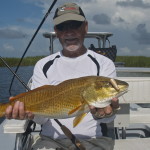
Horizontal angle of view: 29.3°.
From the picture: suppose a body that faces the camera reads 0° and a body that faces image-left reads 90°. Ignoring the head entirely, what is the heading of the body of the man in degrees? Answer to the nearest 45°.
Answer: approximately 0°
